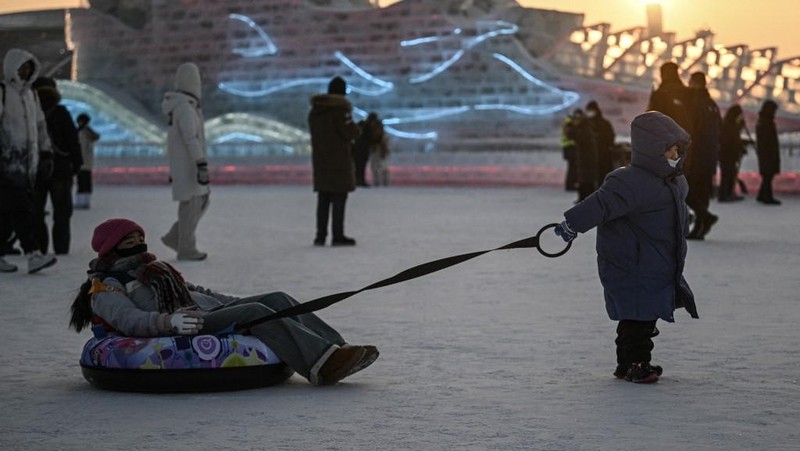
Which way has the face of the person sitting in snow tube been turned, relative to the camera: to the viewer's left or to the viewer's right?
to the viewer's right
